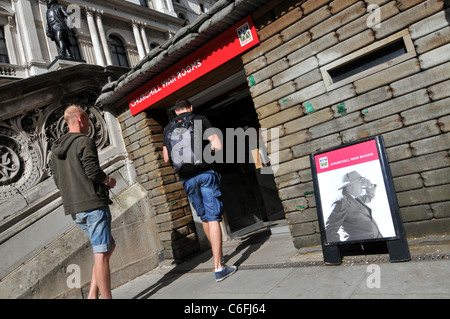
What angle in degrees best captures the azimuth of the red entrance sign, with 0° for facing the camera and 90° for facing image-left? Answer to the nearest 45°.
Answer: approximately 45°

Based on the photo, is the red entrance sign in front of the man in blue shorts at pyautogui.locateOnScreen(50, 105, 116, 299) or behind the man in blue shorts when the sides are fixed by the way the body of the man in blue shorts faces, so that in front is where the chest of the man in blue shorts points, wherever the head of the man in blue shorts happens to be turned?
in front

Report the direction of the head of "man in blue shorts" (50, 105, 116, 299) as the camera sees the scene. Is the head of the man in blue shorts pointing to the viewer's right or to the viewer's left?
to the viewer's right

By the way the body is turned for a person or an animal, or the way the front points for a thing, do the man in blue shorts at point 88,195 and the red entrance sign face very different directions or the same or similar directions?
very different directions

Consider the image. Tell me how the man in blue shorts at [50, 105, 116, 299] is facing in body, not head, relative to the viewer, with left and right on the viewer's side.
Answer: facing away from the viewer and to the right of the viewer

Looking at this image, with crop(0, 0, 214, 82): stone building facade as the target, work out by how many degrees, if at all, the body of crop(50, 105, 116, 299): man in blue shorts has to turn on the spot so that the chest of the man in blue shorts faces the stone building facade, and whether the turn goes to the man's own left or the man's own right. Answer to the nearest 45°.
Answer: approximately 45° to the man's own left

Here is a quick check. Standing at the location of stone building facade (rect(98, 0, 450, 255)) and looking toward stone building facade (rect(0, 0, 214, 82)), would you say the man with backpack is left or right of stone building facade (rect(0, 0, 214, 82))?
left
